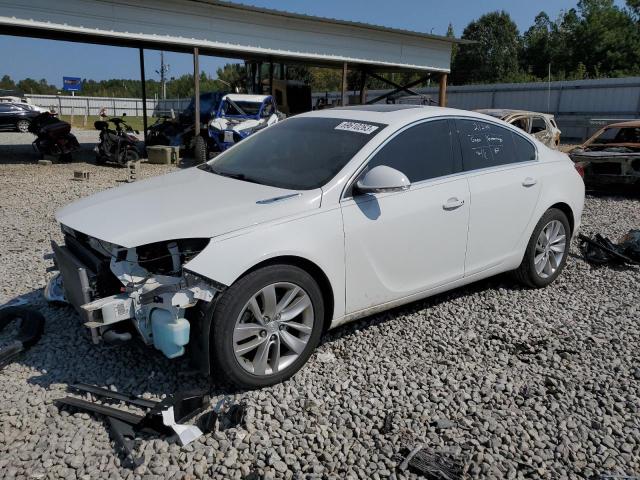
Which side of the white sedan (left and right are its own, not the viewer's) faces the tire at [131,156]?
right

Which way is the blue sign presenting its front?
toward the camera

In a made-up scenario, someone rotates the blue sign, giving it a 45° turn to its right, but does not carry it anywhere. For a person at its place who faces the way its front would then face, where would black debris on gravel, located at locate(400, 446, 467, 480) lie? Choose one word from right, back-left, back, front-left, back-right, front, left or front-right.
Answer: front-left

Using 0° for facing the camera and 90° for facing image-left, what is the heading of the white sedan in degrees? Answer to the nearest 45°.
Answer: approximately 45°

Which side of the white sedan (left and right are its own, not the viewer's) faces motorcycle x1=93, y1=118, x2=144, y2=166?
right

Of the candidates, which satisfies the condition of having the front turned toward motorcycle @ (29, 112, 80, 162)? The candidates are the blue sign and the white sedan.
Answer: the blue sign

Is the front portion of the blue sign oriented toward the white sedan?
yes

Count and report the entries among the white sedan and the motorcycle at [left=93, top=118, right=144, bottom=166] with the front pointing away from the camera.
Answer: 0

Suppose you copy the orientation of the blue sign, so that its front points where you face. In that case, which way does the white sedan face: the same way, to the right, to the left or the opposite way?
to the right

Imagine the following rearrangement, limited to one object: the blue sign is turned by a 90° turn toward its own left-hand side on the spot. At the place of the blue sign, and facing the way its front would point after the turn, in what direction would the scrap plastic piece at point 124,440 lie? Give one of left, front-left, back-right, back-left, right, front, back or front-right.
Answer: right

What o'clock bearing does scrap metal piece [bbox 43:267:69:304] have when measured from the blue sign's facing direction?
The scrap metal piece is roughly at 12 o'clock from the blue sign.

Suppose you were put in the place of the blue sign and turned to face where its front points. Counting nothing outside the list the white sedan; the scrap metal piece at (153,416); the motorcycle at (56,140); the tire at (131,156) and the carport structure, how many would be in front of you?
5

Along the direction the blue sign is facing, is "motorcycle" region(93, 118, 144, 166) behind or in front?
in front
